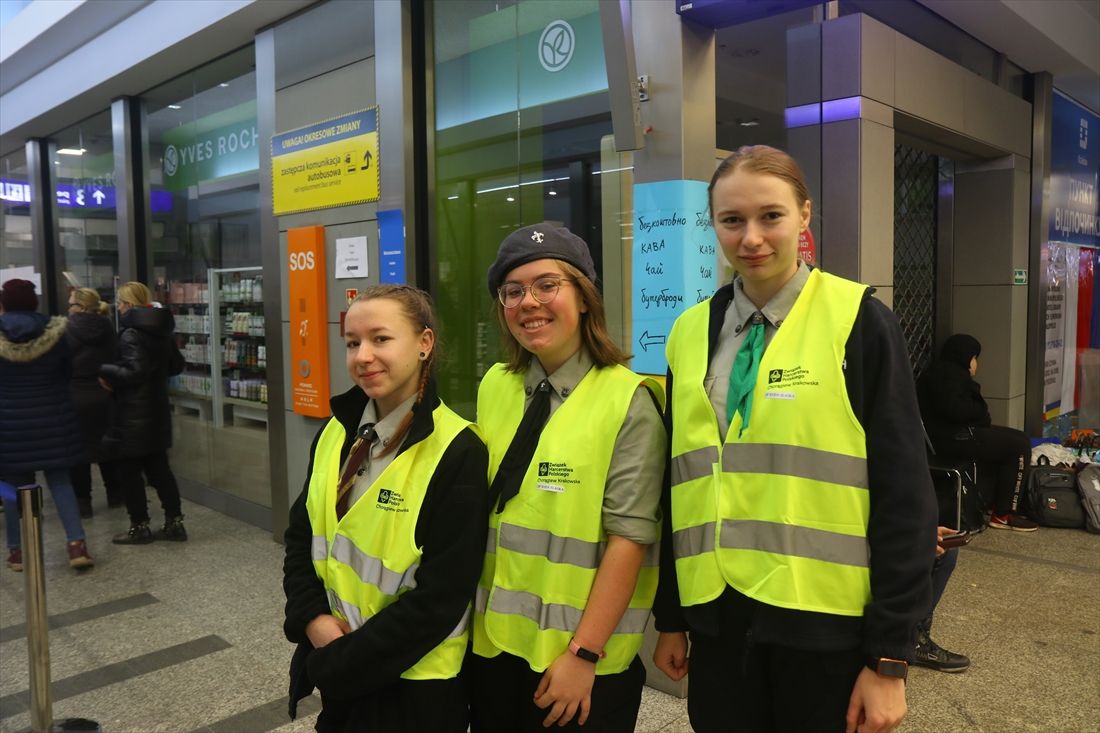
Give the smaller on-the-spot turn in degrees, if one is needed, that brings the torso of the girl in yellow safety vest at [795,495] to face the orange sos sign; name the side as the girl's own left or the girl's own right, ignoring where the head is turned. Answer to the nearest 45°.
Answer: approximately 90° to the girl's own right

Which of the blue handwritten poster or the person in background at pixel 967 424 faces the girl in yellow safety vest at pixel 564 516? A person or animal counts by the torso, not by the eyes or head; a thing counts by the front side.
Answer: the blue handwritten poster

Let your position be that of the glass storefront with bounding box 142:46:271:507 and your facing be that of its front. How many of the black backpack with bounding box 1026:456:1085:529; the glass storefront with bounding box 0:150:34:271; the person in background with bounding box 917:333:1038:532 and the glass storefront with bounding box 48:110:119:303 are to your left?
2

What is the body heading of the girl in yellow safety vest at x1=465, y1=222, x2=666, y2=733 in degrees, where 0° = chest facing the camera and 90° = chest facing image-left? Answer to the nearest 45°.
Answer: approximately 45°

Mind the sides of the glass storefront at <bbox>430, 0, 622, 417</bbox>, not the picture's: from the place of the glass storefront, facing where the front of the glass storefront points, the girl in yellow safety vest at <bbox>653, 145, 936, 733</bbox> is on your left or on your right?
on your left

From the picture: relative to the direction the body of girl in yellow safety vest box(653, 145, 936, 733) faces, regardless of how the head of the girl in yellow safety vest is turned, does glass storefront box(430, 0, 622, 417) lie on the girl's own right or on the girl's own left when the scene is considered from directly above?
on the girl's own right

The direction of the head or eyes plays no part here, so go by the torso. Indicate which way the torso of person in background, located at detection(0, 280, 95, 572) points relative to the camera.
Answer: away from the camera

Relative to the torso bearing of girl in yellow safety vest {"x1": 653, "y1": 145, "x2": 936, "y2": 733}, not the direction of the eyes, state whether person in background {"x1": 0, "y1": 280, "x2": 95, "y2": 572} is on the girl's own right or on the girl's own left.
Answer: on the girl's own right

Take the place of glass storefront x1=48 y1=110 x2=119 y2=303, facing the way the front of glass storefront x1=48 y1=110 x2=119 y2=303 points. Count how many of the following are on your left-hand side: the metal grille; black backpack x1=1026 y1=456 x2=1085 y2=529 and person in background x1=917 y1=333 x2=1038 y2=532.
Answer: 3

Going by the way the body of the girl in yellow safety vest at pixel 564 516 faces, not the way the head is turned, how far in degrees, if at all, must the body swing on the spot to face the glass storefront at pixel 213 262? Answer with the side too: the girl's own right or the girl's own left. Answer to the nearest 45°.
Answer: approximately 90° to the girl's own right

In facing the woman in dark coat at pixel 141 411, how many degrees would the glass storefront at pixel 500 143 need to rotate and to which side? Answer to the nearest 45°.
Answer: approximately 90° to its right

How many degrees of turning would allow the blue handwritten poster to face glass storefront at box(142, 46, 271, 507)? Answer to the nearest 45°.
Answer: approximately 135° to its right
